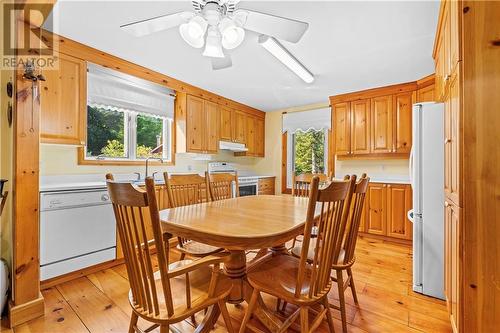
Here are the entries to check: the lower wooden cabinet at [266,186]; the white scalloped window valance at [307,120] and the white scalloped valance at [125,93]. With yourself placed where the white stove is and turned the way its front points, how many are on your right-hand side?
1

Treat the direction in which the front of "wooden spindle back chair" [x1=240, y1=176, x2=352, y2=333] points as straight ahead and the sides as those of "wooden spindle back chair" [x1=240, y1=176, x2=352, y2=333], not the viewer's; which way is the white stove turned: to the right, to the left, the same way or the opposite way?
the opposite way

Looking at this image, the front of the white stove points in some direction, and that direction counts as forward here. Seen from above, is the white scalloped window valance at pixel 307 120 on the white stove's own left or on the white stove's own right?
on the white stove's own left

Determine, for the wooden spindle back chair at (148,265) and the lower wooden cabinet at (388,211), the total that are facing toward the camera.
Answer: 1

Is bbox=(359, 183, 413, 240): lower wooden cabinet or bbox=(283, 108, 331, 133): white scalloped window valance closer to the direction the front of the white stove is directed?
the lower wooden cabinet

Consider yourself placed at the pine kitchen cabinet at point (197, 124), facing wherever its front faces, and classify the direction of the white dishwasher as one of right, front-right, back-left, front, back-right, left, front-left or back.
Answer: right

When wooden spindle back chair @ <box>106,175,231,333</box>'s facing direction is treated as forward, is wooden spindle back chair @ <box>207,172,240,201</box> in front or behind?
in front

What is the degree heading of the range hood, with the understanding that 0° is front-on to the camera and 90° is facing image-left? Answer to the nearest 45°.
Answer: approximately 315°

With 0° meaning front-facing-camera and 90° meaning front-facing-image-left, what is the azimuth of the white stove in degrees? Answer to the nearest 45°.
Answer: approximately 315°
